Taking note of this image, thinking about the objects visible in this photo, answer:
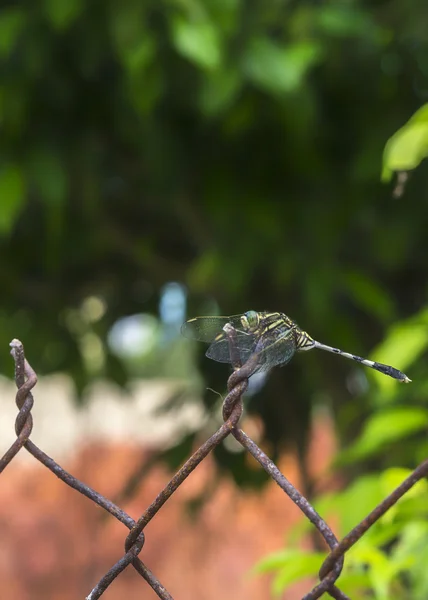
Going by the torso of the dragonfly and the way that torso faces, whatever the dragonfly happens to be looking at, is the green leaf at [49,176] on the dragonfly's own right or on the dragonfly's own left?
on the dragonfly's own right

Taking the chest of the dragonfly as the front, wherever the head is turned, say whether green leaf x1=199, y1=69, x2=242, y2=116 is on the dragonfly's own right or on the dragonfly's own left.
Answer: on the dragonfly's own right

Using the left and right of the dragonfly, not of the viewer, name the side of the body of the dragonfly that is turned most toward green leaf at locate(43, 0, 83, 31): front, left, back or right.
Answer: right

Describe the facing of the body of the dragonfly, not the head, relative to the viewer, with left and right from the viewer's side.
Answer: facing to the left of the viewer
